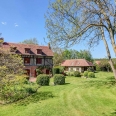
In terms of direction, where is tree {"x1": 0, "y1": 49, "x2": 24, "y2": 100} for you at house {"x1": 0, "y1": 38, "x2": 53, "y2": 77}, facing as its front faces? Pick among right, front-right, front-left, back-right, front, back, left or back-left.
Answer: front

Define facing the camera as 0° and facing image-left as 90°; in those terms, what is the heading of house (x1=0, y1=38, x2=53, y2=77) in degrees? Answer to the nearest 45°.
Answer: approximately 0°
